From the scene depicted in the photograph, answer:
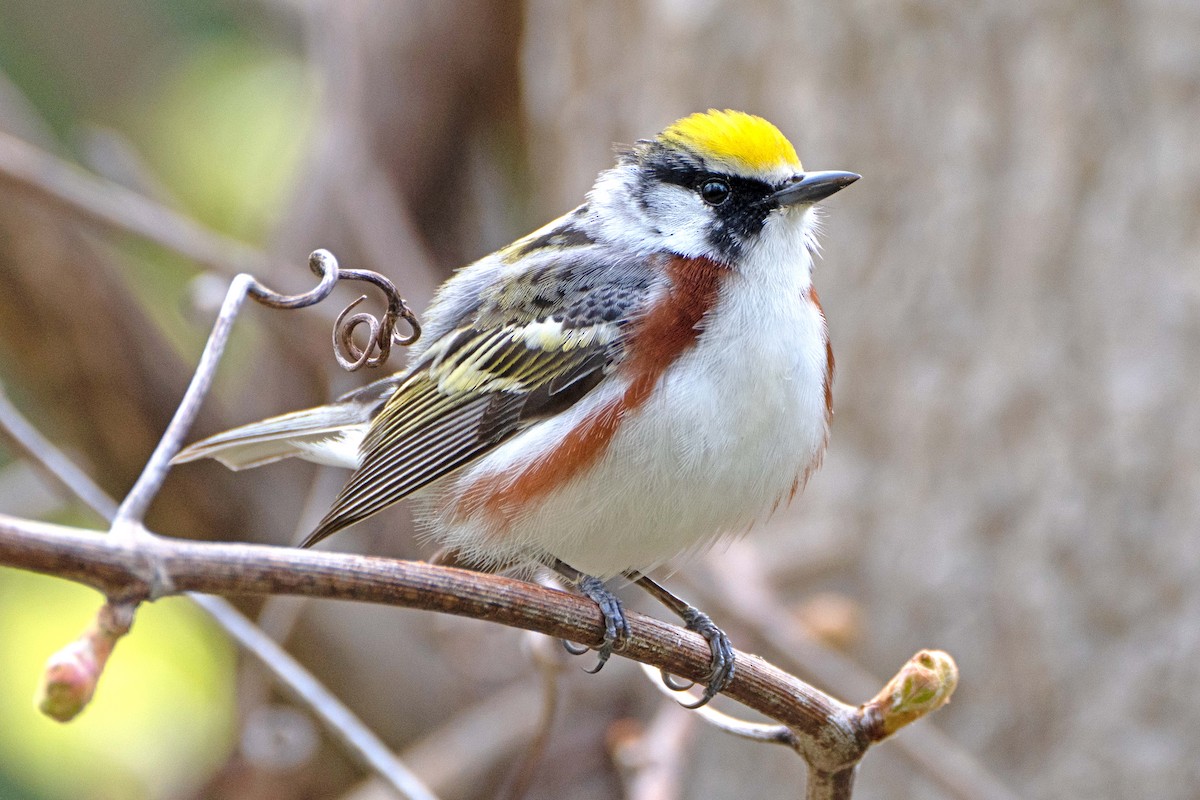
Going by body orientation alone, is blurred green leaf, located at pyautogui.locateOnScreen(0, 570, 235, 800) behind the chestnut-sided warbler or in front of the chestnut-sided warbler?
behind

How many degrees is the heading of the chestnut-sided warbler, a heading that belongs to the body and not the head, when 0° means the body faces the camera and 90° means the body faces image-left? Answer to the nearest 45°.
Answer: approximately 315°
